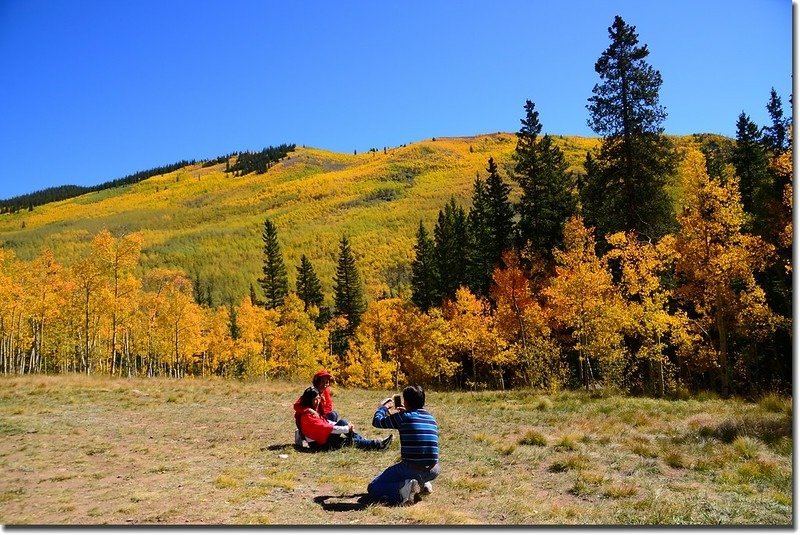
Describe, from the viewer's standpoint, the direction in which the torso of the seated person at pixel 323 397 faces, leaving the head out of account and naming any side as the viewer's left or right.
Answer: facing the viewer and to the right of the viewer

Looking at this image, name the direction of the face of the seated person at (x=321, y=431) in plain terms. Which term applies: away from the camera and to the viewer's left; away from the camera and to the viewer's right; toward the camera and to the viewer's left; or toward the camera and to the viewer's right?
toward the camera and to the viewer's right

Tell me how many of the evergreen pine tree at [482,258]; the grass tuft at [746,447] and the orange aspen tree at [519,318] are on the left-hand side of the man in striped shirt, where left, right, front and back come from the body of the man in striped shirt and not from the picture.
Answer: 0

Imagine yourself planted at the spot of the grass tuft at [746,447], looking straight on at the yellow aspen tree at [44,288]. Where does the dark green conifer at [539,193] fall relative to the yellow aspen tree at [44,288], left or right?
right

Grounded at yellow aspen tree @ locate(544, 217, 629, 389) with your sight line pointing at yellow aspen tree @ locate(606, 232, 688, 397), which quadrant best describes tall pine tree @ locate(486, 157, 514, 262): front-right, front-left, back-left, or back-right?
back-left

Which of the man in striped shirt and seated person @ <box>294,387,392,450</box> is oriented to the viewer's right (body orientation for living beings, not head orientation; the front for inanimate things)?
the seated person

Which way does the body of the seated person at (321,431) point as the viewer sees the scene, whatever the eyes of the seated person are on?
to the viewer's right

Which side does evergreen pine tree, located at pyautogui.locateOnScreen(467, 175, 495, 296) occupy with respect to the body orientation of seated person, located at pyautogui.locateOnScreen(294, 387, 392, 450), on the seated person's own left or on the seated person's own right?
on the seated person's own left

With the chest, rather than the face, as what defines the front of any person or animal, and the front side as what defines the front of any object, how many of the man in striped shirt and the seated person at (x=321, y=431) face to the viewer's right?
1

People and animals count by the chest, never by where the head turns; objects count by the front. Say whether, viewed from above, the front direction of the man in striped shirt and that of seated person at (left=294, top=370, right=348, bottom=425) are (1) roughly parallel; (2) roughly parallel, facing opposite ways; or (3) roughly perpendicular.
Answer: roughly parallel, facing opposite ways

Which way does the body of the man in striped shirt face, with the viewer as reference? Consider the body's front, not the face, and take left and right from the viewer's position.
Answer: facing away from the viewer and to the left of the viewer

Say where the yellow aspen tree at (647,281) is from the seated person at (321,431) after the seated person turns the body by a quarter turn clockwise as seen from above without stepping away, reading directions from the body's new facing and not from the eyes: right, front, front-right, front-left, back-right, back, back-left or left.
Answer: back-left

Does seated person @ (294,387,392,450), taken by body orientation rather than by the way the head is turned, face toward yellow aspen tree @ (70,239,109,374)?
no

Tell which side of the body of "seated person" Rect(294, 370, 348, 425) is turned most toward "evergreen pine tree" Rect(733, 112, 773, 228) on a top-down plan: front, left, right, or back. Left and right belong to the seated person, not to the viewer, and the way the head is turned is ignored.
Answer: left

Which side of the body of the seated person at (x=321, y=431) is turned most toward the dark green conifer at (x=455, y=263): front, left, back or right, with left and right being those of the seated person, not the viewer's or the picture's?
left

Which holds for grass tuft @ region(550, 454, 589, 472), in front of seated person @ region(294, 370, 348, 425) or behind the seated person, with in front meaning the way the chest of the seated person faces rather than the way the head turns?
in front
